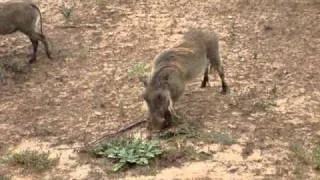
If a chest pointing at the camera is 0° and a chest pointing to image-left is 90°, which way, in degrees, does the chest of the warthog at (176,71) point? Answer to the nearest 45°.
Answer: approximately 45°

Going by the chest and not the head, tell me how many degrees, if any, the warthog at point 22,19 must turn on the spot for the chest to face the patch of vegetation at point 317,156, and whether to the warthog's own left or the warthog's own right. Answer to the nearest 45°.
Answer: approximately 135° to the warthog's own left

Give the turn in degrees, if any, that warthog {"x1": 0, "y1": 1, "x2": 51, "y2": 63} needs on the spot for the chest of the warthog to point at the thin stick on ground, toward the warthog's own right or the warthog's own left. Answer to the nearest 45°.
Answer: approximately 135° to the warthog's own left

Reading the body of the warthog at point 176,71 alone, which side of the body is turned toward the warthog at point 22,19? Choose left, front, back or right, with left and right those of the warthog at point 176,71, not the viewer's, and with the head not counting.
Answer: right

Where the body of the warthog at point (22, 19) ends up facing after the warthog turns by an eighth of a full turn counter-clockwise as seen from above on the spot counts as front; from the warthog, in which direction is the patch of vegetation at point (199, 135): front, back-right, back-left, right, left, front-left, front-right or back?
left

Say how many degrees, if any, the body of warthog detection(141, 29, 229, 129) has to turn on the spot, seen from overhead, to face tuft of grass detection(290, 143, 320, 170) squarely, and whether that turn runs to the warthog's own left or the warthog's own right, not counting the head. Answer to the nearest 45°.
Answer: approximately 90° to the warthog's own left

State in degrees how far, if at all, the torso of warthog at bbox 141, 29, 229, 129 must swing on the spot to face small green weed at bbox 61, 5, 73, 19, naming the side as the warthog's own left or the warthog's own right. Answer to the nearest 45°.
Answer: approximately 90° to the warthog's own right

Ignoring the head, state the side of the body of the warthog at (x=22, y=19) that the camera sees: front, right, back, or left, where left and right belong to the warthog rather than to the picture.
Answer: left

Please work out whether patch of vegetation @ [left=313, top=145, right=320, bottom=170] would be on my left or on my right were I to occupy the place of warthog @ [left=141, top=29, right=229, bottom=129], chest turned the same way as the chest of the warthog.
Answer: on my left

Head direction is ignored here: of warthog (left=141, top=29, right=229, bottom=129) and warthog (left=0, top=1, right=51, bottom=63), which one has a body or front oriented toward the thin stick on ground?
warthog (left=141, top=29, right=229, bottom=129)

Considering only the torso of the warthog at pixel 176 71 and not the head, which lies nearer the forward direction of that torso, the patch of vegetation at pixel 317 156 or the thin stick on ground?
the thin stick on ground

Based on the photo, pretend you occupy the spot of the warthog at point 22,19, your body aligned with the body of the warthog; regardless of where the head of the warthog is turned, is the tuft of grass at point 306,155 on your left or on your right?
on your left
